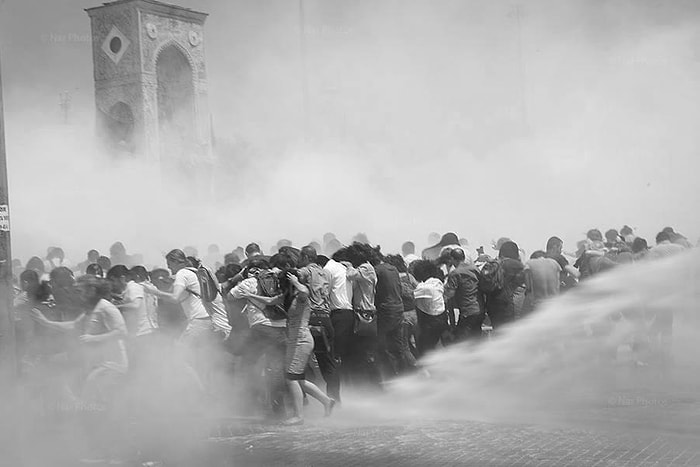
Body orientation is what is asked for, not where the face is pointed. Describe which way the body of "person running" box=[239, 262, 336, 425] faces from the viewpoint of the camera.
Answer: to the viewer's left

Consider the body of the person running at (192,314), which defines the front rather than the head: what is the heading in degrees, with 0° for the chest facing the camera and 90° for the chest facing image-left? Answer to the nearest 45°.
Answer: approximately 90°

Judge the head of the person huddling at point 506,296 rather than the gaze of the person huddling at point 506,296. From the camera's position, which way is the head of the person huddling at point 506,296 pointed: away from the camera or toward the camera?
away from the camera

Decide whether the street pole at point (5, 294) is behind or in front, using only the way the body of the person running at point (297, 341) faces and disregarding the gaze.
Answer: in front

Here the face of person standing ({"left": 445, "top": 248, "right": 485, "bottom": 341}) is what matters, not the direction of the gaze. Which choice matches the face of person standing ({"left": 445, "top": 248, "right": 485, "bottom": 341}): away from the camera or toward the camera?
away from the camera

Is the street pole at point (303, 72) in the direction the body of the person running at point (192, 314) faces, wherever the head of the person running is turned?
no

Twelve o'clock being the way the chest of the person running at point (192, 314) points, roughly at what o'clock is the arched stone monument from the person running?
The arched stone monument is roughly at 3 o'clock from the person running.

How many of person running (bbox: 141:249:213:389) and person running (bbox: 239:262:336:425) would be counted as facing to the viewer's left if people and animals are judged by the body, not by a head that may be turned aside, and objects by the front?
2

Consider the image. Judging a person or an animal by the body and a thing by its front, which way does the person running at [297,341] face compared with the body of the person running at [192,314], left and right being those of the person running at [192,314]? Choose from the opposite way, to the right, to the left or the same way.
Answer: the same way

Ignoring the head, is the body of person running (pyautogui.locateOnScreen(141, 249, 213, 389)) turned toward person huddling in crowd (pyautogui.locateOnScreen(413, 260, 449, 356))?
no

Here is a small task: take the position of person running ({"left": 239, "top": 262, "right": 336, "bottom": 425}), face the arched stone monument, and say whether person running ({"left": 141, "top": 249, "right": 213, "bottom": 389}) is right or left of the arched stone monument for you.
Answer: left

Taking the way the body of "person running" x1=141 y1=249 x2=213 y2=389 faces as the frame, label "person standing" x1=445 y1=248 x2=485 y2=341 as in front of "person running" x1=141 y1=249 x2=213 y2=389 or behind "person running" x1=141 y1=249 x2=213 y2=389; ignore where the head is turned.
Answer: behind

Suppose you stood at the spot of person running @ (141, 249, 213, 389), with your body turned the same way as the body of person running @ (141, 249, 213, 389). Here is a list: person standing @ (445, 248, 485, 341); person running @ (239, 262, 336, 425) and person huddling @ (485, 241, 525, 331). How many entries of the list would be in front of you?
0
